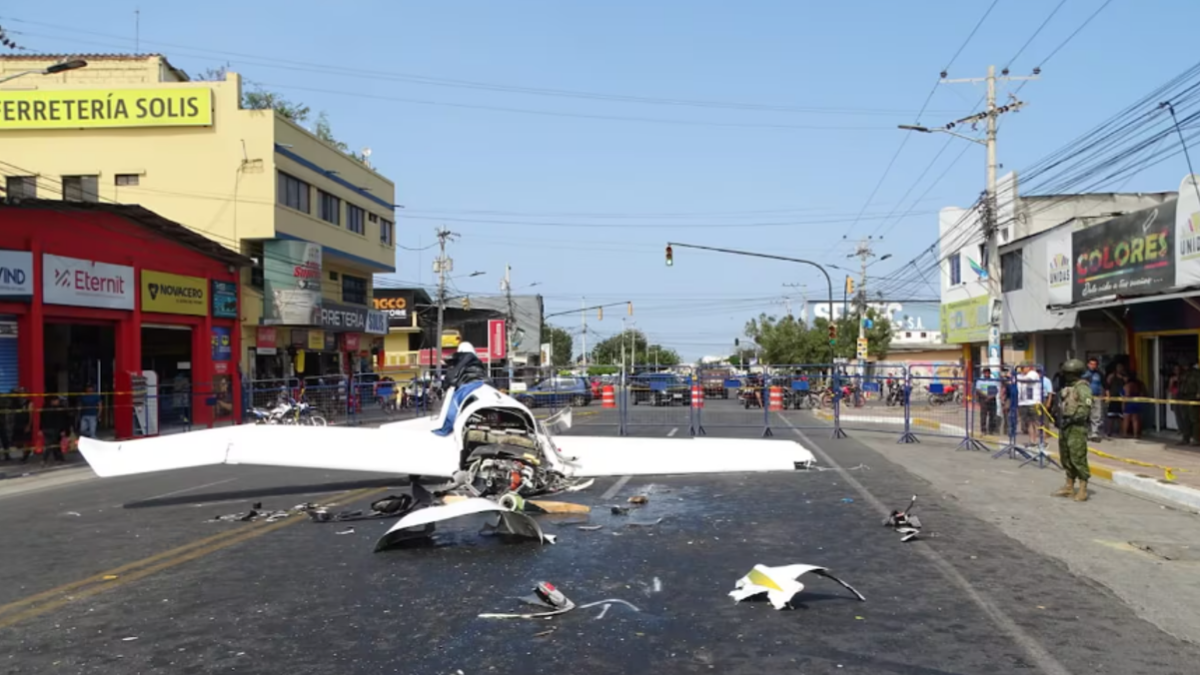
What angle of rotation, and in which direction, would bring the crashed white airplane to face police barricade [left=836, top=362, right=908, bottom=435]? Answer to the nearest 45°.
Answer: approximately 135° to its left

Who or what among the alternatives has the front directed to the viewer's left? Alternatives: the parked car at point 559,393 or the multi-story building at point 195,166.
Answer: the parked car

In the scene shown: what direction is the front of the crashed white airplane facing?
toward the camera

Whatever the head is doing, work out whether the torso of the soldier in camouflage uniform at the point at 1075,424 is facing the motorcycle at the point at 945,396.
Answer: no

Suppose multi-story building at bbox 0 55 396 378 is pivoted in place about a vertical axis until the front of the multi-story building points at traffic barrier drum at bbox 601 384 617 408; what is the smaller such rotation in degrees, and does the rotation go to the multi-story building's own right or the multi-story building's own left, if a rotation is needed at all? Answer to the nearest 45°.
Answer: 0° — it already faces it

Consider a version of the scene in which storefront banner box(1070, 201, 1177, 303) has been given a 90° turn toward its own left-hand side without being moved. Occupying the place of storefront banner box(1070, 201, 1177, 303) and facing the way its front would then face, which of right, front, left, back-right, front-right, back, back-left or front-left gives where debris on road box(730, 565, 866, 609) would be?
front-right

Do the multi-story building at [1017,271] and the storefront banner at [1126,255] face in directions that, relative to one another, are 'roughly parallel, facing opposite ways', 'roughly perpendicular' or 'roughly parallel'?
roughly parallel

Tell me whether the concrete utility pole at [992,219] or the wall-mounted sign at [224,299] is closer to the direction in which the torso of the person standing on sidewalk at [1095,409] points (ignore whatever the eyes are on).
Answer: the wall-mounted sign

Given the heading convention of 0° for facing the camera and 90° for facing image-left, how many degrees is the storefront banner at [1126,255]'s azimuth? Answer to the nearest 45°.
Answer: approximately 45°

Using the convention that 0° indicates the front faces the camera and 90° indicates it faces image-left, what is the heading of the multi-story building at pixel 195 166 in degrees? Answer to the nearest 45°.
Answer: approximately 315°

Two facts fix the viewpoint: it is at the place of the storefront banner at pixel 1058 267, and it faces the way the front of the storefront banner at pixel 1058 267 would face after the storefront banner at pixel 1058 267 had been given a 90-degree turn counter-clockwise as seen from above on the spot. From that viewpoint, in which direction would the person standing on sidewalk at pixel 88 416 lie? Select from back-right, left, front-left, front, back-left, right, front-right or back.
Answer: right

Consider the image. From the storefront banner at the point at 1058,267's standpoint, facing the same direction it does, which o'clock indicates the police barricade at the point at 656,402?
The police barricade is roughly at 1 o'clock from the storefront banner.

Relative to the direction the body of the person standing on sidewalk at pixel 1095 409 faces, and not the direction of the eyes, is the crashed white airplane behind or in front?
in front

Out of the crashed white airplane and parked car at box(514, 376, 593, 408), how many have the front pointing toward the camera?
1
